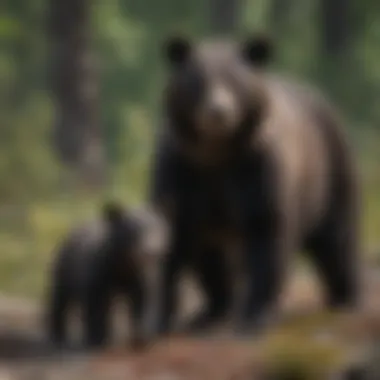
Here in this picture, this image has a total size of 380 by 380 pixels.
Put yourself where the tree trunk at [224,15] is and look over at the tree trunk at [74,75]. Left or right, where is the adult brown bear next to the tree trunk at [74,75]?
left

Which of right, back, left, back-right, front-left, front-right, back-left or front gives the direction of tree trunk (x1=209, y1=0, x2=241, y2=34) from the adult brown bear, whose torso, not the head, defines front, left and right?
back-right

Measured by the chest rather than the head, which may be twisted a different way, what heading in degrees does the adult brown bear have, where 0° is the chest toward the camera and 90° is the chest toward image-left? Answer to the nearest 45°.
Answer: approximately 45°

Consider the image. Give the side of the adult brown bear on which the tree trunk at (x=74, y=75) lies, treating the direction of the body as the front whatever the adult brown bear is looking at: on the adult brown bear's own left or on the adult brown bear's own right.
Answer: on the adult brown bear's own right
